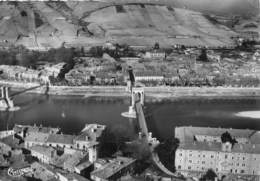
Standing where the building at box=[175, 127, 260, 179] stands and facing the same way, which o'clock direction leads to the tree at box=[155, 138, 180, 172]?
The tree is roughly at 4 o'clock from the building.

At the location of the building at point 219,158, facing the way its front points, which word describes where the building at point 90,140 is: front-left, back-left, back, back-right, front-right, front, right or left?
right

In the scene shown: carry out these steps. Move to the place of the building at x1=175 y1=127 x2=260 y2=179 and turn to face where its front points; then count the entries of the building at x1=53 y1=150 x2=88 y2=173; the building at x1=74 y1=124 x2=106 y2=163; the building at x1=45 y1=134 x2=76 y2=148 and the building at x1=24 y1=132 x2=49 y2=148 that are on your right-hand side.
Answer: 4

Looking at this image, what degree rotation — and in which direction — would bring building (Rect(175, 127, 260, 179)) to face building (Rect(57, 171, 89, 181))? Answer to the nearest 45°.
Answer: approximately 45° to its right

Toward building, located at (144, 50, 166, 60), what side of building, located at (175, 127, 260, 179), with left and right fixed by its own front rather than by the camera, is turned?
back

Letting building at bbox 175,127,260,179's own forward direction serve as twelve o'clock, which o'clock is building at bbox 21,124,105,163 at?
building at bbox 21,124,105,163 is roughly at 3 o'clock from building at bbox 175,127,260,179.

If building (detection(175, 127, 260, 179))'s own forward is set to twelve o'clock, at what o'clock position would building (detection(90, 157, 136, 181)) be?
building (detection(90, 157, 136, 181)) is roughly at 2 o'clock from building (detection(175, 127, 260, 179)).

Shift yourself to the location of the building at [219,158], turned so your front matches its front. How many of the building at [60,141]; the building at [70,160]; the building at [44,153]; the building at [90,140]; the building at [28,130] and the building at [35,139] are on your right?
6

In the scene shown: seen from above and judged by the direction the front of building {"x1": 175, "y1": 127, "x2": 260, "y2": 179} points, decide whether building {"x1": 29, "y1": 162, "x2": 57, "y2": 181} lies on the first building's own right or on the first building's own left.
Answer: on the first building's own right

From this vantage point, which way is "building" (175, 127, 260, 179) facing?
toward the camera

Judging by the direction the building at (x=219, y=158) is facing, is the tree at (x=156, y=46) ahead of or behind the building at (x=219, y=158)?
behind

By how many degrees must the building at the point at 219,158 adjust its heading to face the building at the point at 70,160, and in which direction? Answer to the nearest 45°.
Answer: approximately 90° to its right

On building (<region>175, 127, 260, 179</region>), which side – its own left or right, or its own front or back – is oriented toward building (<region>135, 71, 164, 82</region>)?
back

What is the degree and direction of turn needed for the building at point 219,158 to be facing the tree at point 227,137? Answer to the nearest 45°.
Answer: approximately 180°
